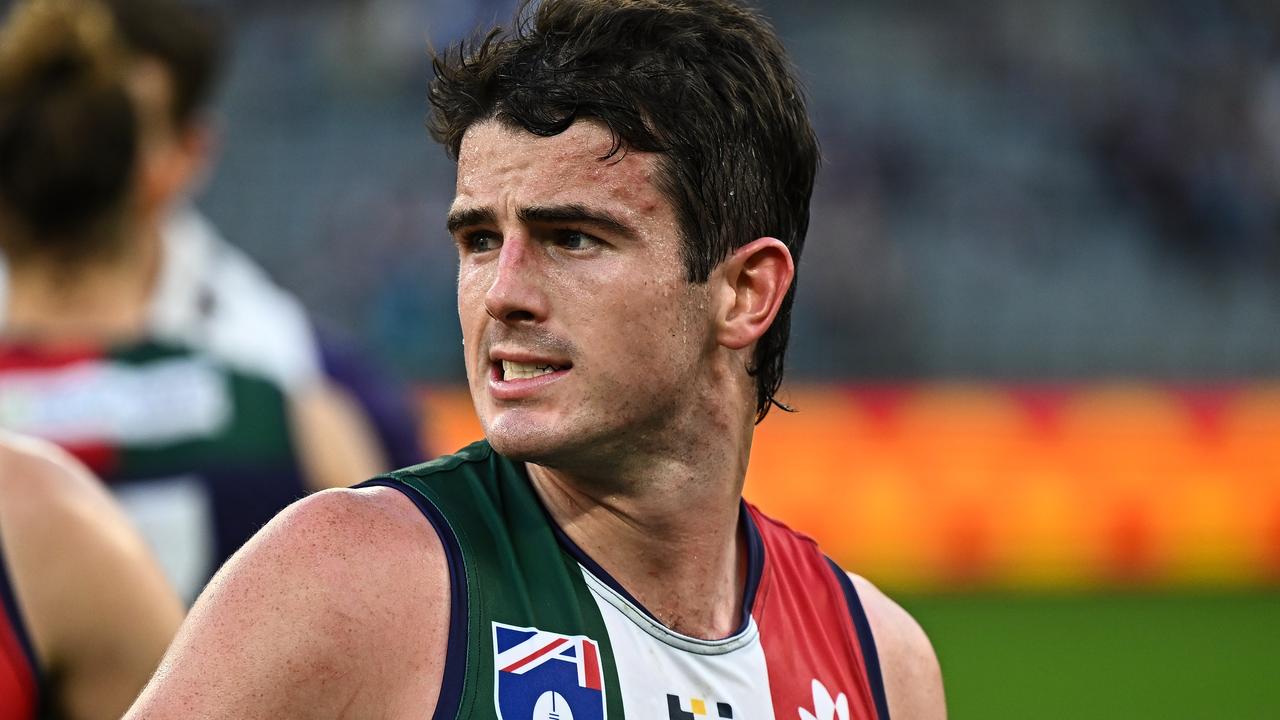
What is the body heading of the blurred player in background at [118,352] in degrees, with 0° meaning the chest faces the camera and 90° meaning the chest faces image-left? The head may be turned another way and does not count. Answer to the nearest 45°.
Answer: approximately 180°

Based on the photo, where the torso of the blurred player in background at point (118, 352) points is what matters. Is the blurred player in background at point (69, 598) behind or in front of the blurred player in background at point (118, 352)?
behind
